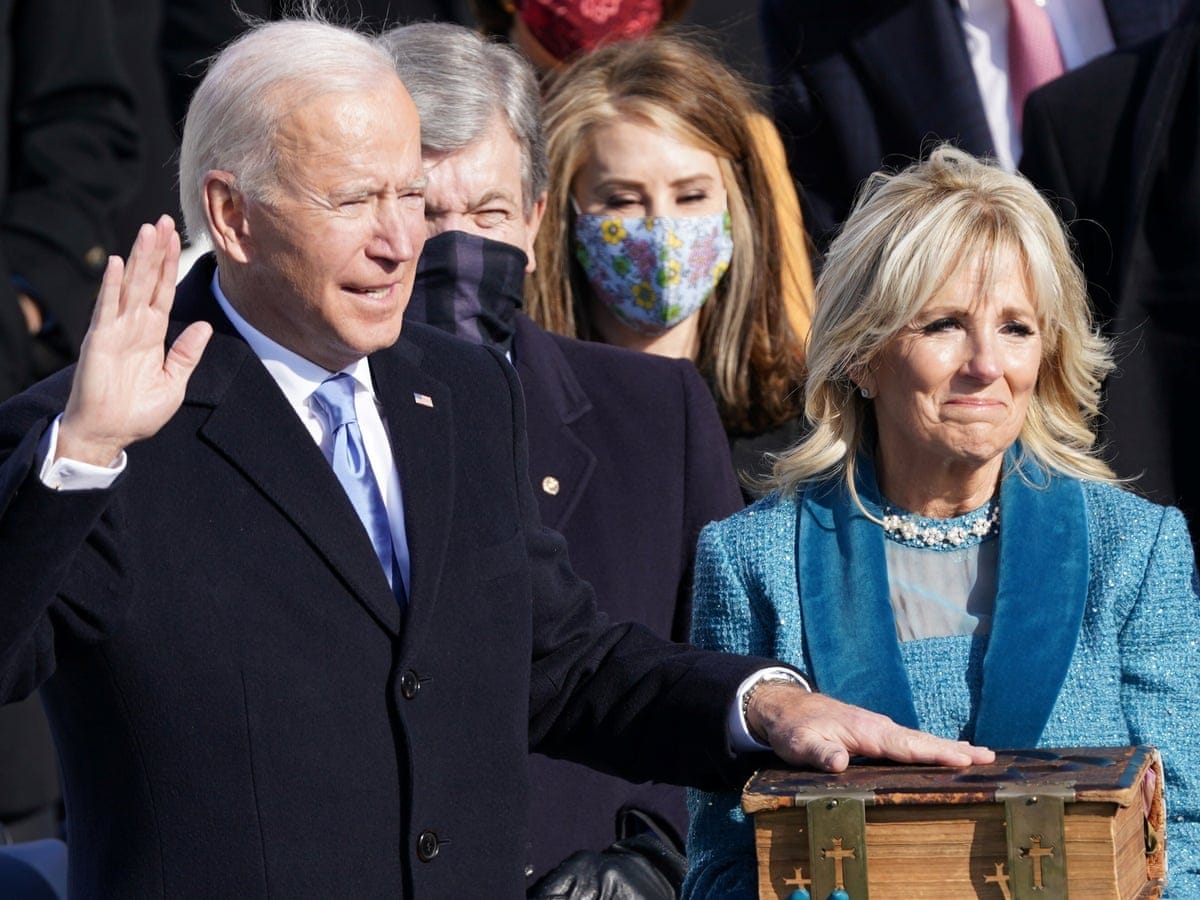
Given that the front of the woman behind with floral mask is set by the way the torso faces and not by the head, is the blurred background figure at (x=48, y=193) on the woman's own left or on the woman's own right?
on the woman's own right

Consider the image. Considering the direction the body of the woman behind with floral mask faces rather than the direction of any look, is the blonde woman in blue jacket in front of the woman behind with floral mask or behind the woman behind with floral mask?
in front

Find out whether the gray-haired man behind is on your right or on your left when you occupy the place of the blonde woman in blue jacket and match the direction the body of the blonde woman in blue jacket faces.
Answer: on your right

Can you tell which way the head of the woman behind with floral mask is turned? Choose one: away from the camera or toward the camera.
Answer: toward the camera

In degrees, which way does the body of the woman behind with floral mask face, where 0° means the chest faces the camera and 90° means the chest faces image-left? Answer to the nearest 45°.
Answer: approximately 0°

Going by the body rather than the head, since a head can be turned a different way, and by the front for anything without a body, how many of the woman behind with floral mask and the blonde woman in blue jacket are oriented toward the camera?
2

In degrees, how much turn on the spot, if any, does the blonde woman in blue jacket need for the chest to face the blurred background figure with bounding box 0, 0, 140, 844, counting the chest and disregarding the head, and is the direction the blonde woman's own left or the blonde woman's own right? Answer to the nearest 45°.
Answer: approximately 135° to the blonde woman's own right

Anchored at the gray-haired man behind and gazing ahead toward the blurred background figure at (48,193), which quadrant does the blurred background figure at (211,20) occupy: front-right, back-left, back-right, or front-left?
front-right

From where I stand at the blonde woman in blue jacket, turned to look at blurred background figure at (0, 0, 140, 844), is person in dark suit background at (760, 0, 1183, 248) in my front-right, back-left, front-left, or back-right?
front-right

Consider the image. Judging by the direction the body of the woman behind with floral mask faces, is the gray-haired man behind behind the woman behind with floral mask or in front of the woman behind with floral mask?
in front

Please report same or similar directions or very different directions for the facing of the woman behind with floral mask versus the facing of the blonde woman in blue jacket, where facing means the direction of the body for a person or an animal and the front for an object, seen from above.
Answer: same or similar directions

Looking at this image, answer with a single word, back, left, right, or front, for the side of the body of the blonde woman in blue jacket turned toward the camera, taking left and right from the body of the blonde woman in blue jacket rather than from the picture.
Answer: front

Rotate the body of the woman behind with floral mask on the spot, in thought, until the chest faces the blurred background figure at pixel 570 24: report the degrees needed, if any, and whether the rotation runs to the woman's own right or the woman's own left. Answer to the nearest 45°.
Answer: approximately 180°
